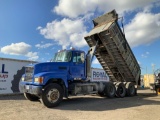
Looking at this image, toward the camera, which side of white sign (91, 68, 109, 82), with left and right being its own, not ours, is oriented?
front

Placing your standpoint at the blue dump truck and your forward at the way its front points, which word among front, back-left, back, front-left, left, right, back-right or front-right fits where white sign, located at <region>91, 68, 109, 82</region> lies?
back-right

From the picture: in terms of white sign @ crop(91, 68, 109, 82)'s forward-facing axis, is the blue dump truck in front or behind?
in front

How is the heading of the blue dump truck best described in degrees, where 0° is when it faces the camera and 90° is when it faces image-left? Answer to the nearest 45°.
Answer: approximately 45°

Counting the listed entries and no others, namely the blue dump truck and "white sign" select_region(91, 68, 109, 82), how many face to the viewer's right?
0
